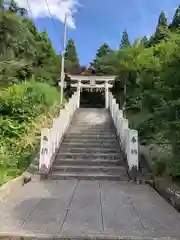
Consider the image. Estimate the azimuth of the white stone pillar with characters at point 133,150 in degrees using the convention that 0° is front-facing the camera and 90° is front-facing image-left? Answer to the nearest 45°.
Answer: approximately 0°

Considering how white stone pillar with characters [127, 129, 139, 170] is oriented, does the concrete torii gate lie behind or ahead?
behind

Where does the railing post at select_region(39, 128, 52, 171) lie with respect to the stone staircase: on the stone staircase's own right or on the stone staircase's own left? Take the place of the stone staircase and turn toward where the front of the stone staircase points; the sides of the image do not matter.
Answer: on the stone staircase's own right

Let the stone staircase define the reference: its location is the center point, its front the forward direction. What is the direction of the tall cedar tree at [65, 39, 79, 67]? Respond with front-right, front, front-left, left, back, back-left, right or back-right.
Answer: back

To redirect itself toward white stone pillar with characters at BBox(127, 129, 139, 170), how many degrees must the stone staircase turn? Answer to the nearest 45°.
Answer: approximately 45° to its left

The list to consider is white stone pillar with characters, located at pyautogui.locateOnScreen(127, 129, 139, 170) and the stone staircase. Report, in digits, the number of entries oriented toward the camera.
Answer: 2

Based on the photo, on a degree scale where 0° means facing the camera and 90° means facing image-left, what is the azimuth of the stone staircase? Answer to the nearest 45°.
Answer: approximately 0°

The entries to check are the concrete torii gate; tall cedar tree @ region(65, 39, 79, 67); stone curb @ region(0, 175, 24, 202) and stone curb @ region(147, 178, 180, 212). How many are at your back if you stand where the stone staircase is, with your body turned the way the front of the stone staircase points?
2

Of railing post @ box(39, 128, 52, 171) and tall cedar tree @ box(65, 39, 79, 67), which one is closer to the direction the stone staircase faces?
the railing post

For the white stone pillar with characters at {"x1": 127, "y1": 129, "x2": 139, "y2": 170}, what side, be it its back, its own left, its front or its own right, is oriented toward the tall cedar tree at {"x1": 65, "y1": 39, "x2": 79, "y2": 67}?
back

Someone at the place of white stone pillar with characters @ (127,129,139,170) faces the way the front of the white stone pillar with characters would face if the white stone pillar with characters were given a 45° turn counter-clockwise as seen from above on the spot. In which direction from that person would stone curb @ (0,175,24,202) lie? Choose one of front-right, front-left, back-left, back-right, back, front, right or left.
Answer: right
